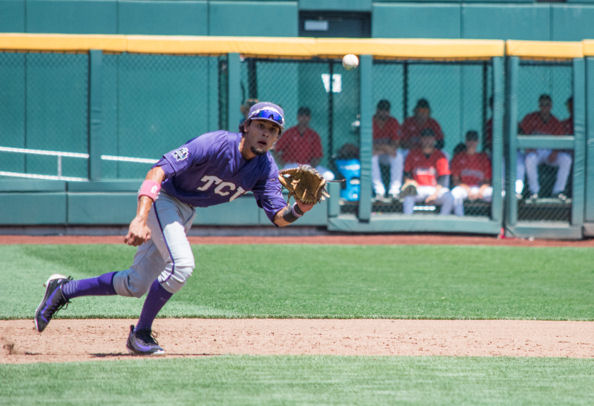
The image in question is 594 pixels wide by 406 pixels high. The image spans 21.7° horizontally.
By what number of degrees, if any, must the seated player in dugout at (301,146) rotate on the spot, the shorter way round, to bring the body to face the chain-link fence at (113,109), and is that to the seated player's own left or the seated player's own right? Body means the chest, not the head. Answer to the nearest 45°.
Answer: approximately 135° to the seated player's own right

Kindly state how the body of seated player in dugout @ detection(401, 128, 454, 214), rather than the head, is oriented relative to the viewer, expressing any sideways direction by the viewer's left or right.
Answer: facing the viewer

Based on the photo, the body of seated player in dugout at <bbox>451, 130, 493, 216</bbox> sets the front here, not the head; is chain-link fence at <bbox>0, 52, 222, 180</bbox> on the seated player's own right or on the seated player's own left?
on the seated player's own right

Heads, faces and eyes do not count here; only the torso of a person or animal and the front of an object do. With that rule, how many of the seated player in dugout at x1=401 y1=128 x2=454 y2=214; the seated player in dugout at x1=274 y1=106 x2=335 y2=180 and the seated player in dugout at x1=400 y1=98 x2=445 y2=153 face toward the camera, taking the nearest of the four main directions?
3

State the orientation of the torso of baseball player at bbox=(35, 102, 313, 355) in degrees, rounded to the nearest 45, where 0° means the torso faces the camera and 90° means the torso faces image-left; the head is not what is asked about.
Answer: approximately 315°

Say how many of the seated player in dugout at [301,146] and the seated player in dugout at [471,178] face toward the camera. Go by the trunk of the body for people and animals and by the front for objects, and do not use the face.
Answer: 2

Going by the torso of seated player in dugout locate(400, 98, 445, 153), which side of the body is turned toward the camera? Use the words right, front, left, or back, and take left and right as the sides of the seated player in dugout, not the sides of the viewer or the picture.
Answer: front

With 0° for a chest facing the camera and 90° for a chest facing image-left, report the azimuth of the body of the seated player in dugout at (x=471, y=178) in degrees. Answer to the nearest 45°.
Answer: approximately 0°
